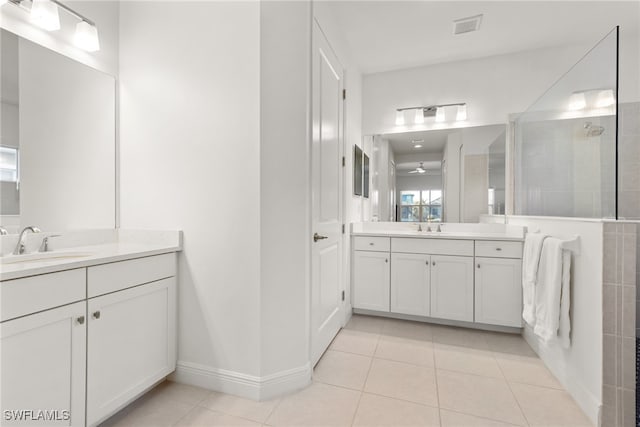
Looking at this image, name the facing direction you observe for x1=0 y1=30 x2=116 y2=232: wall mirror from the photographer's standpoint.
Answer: facing the viewer and to the right of the viewer

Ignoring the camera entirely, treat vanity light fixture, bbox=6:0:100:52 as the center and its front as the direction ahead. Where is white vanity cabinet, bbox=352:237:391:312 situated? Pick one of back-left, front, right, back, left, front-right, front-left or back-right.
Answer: front-left

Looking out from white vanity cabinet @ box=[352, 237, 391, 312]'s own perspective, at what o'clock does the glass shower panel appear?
The glass shower panel is roughly at 10 o'clock from the white vanity cabinet.

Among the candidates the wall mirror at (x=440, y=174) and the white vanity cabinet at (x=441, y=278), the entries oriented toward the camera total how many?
2

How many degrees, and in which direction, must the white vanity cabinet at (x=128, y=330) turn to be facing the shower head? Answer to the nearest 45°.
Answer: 0° — it already faces it

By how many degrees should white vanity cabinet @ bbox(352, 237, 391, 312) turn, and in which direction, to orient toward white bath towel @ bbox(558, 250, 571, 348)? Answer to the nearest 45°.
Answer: approximately 45° to its left

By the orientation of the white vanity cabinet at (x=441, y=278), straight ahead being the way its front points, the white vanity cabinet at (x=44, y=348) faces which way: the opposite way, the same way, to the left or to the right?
to the left

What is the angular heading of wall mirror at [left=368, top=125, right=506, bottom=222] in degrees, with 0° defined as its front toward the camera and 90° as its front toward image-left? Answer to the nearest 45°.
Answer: approximately 0°

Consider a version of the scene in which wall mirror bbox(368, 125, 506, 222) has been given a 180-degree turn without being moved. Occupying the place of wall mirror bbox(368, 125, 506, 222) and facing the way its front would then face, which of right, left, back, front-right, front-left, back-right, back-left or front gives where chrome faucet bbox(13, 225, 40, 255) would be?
back-left

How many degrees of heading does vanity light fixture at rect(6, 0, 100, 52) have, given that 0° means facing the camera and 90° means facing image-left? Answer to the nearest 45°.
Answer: approximately 315°

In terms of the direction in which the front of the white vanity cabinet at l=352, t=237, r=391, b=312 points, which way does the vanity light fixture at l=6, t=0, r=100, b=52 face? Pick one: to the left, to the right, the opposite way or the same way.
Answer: to the left

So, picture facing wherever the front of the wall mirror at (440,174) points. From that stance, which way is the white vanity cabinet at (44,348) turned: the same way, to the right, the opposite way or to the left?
to the left

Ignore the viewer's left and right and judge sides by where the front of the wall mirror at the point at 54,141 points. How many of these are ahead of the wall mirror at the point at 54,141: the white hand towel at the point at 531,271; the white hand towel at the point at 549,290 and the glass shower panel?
3

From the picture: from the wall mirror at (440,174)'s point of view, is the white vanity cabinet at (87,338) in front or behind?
in front

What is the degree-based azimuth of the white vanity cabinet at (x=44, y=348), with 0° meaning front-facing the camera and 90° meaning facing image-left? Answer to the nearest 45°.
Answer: approximately 315°

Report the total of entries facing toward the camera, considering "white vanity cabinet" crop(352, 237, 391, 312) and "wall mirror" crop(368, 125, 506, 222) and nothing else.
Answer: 2

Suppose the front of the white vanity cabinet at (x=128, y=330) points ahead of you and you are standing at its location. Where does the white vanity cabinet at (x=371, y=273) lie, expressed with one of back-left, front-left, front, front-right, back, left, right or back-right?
front-left
